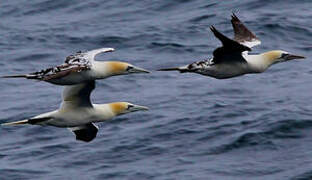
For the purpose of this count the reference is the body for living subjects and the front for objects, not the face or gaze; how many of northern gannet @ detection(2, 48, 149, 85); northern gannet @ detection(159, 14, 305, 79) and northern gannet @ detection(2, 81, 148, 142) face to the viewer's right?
3

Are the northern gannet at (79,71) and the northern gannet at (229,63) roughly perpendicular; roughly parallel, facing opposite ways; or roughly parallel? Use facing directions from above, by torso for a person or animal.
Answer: roughly parallel

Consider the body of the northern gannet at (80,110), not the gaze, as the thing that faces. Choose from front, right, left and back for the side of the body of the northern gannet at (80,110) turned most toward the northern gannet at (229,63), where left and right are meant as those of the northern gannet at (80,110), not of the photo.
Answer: front

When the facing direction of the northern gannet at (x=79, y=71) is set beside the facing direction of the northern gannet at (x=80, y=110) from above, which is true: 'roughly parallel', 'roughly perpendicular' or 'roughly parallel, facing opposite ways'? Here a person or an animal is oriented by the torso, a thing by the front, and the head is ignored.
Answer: roughly parallel

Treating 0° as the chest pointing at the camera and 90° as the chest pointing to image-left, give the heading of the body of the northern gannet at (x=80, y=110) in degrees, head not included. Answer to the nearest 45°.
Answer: approximately 270°

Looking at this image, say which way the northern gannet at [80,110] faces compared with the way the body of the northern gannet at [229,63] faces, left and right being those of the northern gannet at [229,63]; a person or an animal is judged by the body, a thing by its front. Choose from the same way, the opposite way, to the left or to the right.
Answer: the same way

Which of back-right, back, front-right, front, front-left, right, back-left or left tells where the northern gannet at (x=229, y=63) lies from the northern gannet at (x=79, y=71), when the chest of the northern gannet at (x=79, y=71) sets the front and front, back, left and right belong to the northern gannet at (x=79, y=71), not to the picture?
front

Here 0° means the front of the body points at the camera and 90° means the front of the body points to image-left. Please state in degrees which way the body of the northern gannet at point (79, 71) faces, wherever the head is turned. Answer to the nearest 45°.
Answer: approximately 270°

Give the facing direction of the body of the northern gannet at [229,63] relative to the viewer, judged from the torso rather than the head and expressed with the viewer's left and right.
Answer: facing to the right of the viewer

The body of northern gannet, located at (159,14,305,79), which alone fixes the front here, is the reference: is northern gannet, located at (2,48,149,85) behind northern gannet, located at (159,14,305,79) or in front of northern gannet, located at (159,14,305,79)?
behind
